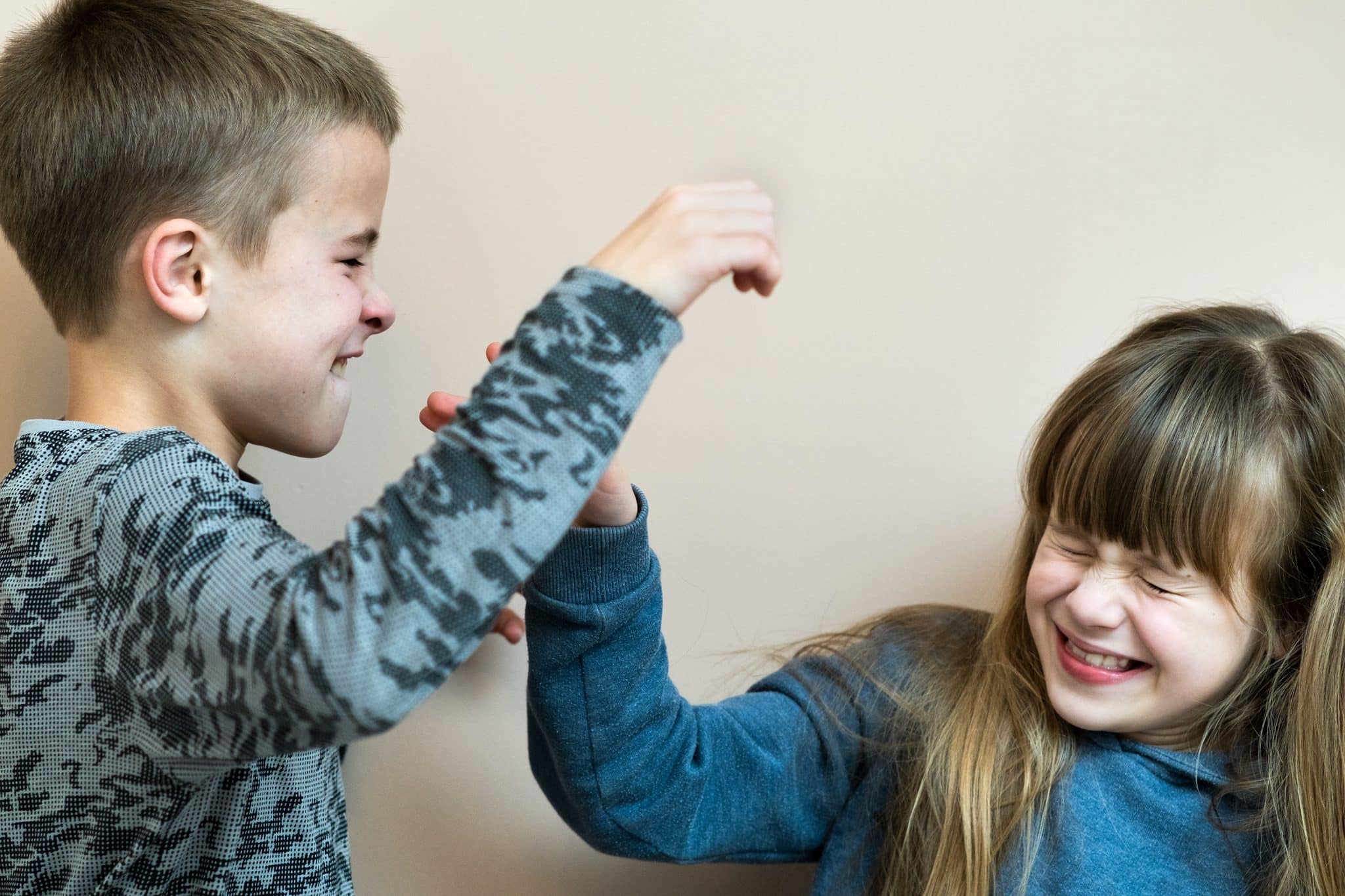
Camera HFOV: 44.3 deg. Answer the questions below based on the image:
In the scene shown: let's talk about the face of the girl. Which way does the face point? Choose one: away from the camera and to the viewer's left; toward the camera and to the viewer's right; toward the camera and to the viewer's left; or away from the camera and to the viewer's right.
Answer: toward the camera and to the viewer's left

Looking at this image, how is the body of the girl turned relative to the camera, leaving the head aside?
toward the camera

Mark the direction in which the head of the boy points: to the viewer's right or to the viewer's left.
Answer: to the viewer's right
